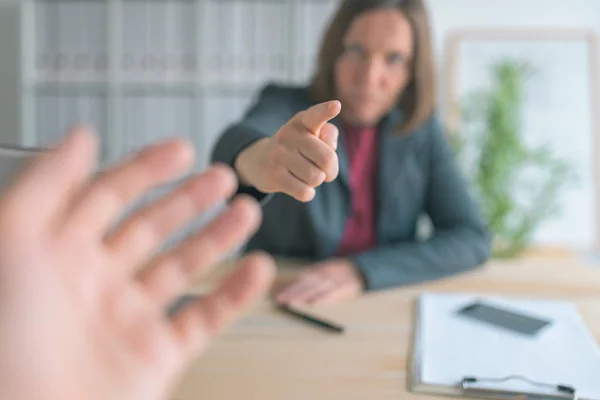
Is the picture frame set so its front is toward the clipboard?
yes

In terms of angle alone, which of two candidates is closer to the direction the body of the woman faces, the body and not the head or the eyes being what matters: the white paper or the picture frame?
the white paper

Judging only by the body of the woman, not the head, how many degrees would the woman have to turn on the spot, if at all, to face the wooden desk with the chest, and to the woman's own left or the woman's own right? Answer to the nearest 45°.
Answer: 0° — they already face it

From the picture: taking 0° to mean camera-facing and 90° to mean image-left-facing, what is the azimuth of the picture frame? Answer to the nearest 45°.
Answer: approximately 0°

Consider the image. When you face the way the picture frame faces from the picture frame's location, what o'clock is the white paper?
The white paper is roughly at 12 o'clock from the picture frame.

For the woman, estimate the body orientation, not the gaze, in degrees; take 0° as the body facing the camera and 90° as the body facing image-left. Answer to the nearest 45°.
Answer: approximately 0°

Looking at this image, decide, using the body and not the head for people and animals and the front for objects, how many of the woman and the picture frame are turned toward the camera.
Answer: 2
